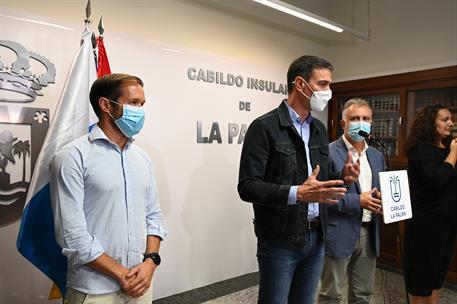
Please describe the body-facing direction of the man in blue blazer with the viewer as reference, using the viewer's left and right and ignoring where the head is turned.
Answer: facing the viewer and to the right of the viewer

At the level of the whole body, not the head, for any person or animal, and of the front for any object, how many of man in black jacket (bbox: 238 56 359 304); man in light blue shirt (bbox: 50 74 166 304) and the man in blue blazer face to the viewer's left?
0

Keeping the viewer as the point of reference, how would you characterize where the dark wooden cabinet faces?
facing the viewer and to the left of the viewer

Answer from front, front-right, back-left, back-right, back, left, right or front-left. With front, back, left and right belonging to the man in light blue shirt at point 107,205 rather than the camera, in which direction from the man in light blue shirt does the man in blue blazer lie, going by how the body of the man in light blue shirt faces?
front-left

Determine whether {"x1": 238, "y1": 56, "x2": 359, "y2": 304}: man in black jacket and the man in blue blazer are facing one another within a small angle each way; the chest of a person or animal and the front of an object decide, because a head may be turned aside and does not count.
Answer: no

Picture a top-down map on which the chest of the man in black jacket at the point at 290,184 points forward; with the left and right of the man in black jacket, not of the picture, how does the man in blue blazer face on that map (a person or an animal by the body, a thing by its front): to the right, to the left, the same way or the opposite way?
the same way

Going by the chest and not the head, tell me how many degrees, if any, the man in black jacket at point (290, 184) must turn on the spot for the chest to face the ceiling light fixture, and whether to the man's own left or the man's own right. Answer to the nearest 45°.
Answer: approximately 135° to the man's own left

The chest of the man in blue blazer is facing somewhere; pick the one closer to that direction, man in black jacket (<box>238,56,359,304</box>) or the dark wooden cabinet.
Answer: the man in black jacket

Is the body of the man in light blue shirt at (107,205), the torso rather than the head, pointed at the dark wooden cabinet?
no

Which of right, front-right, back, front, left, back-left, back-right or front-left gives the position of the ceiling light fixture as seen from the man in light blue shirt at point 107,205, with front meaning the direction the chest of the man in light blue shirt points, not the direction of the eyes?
left

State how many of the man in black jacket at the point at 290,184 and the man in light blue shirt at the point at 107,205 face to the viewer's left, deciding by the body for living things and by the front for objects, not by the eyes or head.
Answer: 0

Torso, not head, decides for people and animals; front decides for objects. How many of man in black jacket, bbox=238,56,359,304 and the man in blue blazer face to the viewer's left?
0

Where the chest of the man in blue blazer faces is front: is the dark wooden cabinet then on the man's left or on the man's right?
on the man's left

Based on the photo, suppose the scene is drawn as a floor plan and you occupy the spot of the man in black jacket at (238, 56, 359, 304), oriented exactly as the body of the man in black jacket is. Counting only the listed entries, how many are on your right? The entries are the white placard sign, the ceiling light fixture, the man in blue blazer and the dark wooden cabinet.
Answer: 0

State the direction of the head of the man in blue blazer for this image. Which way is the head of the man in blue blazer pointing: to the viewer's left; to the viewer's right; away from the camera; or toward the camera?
toward the camera

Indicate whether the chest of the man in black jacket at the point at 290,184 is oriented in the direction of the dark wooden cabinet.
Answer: no

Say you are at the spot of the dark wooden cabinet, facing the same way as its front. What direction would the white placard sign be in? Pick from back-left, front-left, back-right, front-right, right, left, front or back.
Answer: front-left
